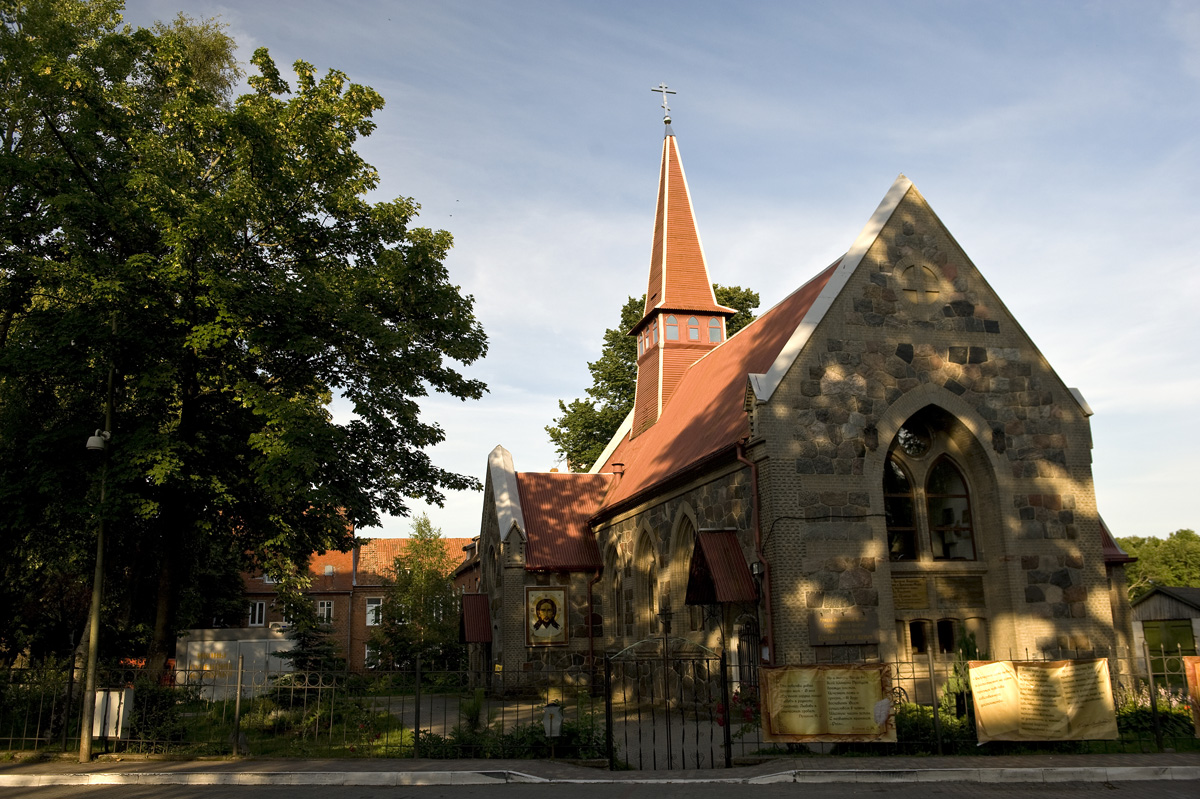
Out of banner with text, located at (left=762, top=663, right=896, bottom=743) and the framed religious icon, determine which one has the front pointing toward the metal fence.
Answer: the framed religious icon

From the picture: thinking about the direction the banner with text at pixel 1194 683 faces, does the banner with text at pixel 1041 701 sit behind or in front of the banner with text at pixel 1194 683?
in front

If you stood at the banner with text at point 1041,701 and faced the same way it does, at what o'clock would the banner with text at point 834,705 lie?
the banner with text at point 834,705 is roughly at 2 o'clock from the banner with text at point 1041,701.

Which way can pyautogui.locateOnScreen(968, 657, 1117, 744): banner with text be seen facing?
toward the camera

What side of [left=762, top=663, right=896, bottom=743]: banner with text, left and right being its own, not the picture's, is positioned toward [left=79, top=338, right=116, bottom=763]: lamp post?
right

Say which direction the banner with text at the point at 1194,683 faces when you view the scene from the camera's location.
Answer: facing the viewer

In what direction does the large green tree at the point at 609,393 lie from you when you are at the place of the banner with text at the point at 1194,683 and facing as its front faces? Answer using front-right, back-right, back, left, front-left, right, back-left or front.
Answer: back-right

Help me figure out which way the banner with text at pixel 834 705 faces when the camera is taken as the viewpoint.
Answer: facing the viewer

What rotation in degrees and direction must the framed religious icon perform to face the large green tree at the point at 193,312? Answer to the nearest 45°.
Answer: approximately 45° to its right

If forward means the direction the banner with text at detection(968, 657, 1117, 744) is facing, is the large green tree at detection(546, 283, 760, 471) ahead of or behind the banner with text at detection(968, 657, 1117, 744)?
behind

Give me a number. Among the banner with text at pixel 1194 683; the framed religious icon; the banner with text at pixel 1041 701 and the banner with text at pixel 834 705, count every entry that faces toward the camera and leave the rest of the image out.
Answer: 4

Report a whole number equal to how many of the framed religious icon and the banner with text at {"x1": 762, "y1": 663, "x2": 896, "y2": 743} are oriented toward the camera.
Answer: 2

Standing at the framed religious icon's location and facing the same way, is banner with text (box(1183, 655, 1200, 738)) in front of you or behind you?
in front
